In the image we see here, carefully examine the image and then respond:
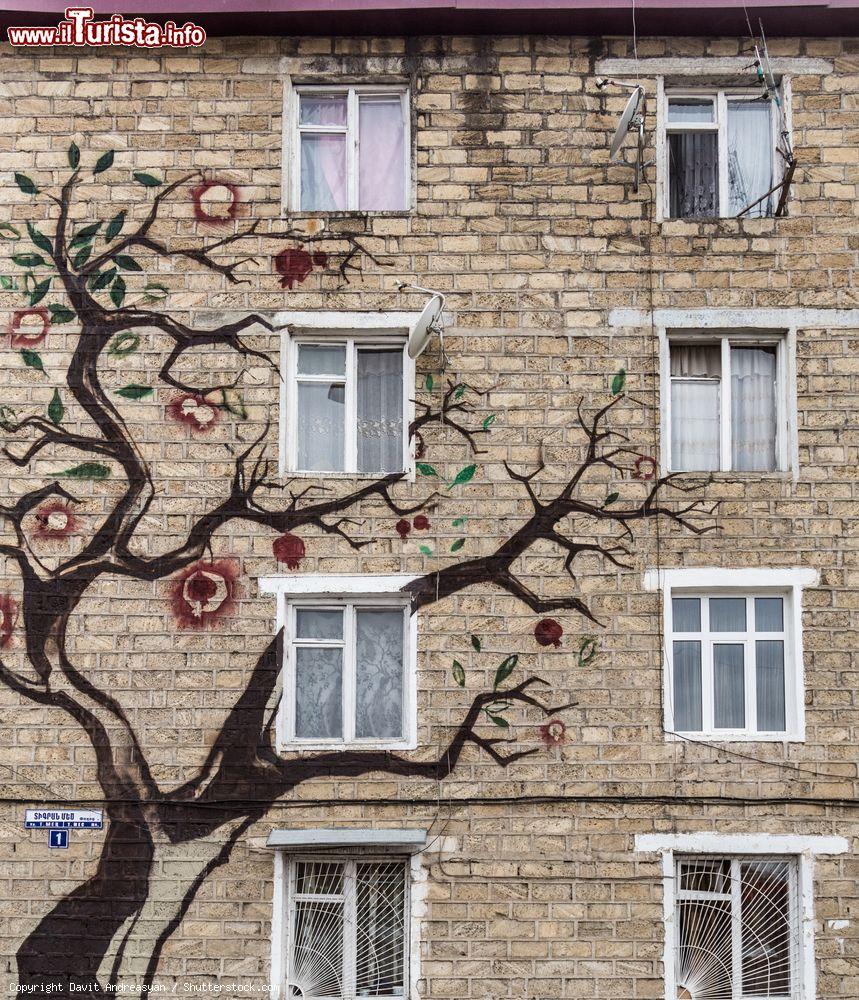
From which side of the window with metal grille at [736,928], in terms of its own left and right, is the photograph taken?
front

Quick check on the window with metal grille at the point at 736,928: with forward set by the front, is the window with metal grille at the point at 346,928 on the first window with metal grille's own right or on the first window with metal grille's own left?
on the first window with metal grille's own right

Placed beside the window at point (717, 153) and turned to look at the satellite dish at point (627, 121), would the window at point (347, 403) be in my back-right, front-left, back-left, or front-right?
front-right

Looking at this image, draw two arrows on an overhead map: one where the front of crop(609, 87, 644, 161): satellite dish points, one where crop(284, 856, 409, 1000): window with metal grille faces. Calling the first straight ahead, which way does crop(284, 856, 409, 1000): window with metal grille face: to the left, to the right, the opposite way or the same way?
to the left

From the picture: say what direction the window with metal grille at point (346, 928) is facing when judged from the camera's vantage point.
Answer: facing the viewer

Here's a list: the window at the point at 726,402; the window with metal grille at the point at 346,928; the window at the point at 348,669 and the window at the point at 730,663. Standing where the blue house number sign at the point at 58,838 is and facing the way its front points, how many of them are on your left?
4

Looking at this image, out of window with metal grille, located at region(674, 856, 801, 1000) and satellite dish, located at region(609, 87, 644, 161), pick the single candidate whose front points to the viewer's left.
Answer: the satellite dish
